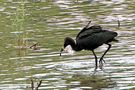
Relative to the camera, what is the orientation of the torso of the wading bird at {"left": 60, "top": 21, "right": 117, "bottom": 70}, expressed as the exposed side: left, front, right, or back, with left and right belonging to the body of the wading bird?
left

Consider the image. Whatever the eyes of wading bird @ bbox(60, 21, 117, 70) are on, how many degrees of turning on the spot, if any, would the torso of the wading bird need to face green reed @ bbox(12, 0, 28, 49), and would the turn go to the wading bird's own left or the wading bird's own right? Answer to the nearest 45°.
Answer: approximately 45° to the wading bird's own right
